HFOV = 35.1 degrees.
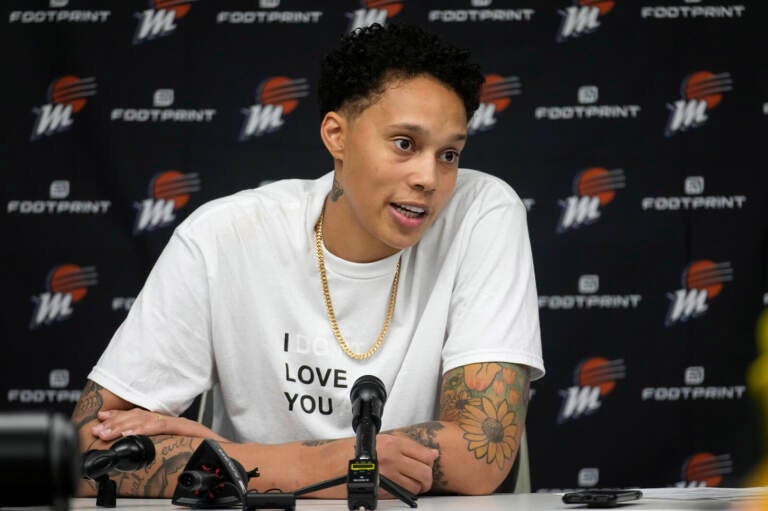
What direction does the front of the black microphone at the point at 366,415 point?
away from the camera

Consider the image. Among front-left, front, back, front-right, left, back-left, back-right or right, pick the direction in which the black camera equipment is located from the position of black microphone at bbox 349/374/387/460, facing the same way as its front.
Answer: back
